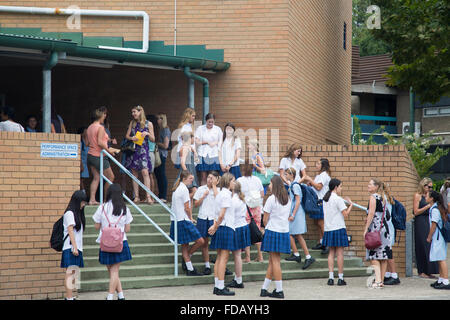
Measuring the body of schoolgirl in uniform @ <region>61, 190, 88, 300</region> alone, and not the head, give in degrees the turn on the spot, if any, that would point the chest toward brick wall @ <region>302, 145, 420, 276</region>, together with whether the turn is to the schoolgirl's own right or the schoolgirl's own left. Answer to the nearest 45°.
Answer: approximately 45° to the schoolgirl's own left

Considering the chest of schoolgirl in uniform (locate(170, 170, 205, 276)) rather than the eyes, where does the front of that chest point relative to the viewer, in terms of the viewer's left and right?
facing to the right of the viewer

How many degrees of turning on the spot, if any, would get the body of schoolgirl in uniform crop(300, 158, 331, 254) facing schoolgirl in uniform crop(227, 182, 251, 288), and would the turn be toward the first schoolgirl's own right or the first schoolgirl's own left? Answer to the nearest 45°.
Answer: approximately 45° to the first schoolgirl's own left

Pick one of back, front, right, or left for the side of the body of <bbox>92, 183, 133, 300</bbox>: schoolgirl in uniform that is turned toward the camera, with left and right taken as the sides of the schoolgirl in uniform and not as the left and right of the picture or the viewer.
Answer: back

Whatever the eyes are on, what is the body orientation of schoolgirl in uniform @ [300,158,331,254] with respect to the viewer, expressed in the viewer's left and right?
facing to the left of the viewer
